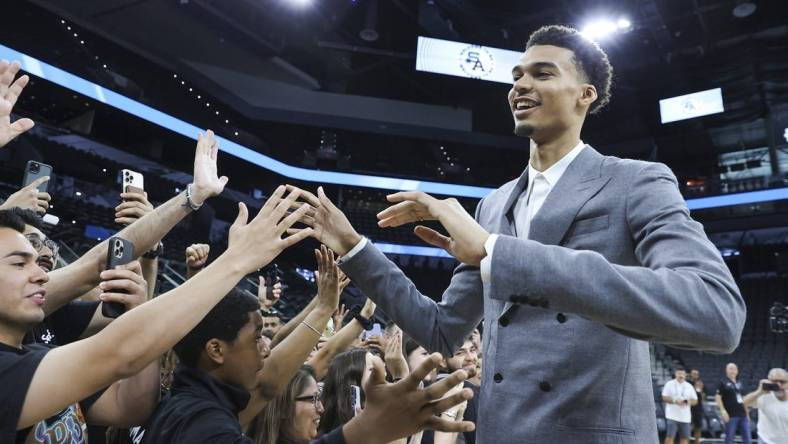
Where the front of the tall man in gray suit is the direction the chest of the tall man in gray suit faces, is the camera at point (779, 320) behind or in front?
behind

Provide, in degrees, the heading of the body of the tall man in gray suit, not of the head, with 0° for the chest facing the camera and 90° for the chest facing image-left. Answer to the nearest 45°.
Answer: approximately 45°

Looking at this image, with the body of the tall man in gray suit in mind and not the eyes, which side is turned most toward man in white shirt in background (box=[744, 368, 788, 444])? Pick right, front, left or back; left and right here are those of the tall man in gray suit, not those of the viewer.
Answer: back

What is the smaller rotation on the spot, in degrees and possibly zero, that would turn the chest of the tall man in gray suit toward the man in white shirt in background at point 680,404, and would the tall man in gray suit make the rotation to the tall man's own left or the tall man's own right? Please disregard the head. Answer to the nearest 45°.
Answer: approximately 135° to the tall man's own right

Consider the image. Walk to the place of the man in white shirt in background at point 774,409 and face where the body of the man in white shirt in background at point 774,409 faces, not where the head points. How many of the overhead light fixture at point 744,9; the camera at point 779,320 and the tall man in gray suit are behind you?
2

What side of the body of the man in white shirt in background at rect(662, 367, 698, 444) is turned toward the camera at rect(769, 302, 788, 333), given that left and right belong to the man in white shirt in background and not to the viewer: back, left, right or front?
back

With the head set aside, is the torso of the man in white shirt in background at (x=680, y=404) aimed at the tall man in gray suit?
yes

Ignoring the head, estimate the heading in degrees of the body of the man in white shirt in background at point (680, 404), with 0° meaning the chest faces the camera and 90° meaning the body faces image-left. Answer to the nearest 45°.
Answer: approximately 0°

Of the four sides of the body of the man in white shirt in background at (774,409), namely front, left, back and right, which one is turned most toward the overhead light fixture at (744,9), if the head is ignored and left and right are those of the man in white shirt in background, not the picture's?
back
